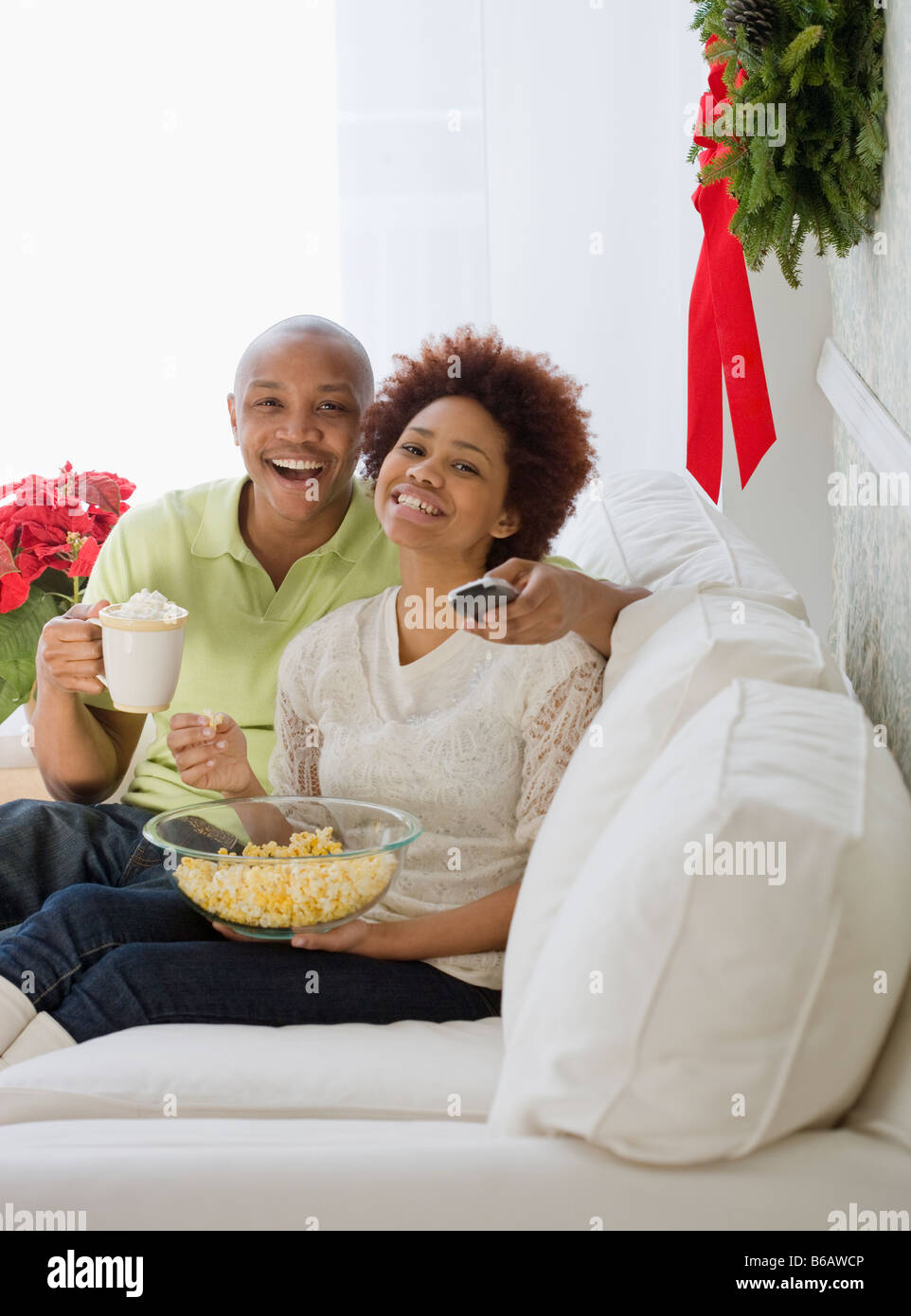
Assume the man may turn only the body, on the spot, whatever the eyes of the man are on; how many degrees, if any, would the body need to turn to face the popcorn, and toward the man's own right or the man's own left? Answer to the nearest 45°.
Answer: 0° — they already face it

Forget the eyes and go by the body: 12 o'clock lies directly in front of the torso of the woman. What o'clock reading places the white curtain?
The white curtain is roughly at 5 o'clock from the woman.

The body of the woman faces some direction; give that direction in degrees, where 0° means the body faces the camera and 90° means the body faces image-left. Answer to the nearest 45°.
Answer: approximately 45°

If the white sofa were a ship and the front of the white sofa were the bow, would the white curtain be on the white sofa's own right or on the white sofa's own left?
on the white sofa's own right

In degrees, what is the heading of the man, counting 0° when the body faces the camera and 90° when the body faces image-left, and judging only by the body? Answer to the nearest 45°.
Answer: approximately 0°

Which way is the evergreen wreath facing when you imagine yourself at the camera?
facing to the left of the viewer

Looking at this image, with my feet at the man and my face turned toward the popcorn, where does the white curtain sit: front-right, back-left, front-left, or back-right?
back-left

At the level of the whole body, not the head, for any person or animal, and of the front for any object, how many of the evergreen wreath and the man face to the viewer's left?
1

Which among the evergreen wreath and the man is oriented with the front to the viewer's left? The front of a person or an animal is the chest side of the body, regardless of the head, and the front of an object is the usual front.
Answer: the evergreen wreath
